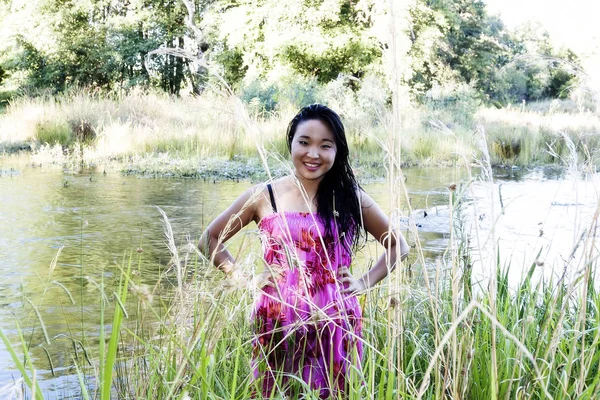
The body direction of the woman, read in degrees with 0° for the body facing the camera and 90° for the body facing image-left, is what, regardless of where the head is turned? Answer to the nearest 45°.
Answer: approximately 0°
